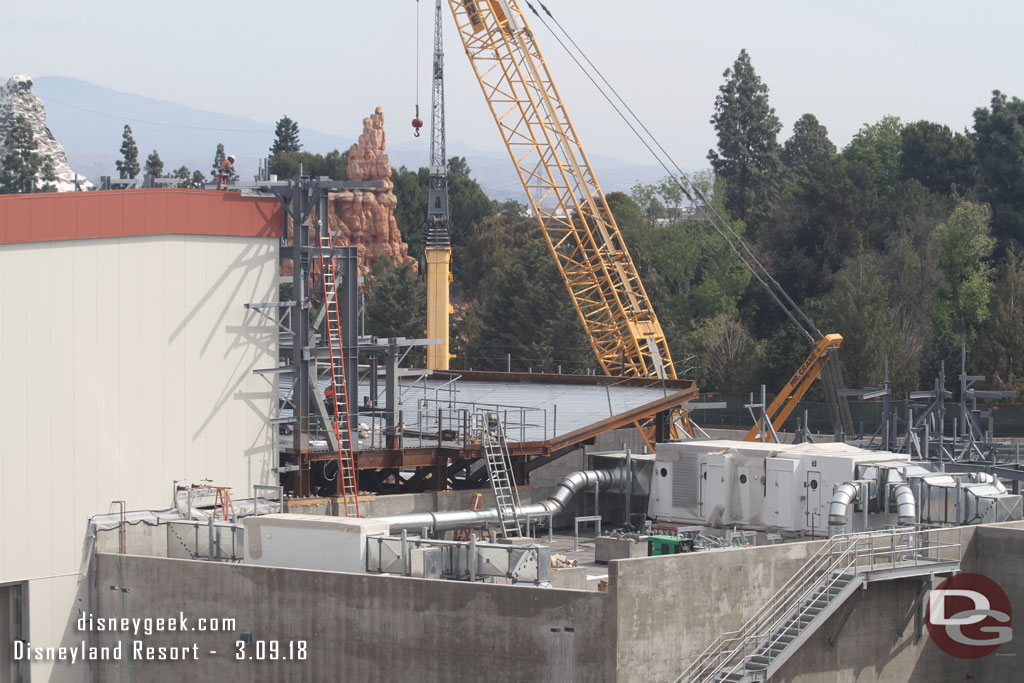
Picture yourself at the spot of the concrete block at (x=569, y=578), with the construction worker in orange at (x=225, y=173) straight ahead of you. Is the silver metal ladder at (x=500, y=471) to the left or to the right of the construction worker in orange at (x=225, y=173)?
right

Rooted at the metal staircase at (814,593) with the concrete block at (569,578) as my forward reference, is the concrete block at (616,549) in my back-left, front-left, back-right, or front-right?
front-right

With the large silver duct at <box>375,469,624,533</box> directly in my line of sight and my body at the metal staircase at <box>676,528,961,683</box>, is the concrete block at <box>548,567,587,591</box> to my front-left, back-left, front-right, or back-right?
front-left

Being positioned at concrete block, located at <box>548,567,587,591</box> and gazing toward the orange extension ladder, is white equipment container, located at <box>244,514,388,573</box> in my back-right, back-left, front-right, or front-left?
front-left

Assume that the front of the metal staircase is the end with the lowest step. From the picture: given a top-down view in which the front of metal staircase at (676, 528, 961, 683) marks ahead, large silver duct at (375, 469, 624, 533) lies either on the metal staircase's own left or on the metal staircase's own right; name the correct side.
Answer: on the metal staircase's own right

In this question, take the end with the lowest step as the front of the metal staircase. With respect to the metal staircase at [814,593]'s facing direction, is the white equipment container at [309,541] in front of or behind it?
in front

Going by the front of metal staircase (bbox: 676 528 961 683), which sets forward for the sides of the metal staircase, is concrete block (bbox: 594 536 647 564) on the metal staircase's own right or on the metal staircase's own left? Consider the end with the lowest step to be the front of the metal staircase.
on the metal staircase's own right

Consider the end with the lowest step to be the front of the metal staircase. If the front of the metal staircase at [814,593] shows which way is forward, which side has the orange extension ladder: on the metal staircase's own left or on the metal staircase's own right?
on the metal staircase's own right

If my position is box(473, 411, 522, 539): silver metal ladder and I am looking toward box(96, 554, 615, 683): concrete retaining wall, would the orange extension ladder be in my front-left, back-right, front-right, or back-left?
front-right

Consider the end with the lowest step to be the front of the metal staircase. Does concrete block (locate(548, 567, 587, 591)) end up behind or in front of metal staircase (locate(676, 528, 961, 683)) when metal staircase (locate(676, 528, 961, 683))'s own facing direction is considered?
in front

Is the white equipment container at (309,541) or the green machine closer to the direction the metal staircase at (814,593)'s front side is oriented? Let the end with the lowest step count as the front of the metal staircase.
the white equipment container

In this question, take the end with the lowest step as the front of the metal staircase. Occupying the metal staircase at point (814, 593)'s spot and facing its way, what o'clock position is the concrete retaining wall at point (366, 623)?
The concrete retaining wall is roughly at 1 o'clock from the metal staircase.

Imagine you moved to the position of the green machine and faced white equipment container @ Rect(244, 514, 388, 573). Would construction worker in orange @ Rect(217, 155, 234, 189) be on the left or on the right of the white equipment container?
right

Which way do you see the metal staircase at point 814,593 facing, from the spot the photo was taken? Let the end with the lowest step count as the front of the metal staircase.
facing the viewer and to the left of the viewer
